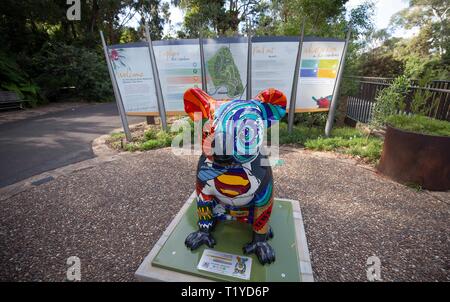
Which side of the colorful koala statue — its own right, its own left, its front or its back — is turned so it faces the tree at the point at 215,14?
back

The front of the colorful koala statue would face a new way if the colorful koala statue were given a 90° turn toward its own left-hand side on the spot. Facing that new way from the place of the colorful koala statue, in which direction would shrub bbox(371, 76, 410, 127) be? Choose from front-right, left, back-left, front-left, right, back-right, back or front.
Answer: front-left

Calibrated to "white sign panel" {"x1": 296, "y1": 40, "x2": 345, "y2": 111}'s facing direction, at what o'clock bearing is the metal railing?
The metal railing is roughly at 7 o'clock from the white sign panel.

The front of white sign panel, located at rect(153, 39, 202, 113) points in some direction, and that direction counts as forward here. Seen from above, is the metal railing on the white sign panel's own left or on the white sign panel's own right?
on the white sign panel's own left

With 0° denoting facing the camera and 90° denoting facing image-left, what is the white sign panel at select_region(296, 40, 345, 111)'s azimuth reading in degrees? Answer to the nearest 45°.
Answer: approximately 0°

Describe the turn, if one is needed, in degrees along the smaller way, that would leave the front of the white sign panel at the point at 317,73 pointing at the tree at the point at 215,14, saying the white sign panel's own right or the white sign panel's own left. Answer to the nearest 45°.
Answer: approximately 135° to the white sign panel's own right

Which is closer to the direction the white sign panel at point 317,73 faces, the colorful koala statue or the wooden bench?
the colorful koala statue

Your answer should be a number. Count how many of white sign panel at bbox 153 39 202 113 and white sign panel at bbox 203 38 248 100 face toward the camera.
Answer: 2

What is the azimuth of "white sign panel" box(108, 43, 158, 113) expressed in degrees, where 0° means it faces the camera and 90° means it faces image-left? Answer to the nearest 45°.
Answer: approximately 0°

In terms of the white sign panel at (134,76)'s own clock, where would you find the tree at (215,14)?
The tree is roughly at 7 o'clock from the white sign panel.

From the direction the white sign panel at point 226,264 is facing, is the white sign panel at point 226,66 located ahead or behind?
behind
